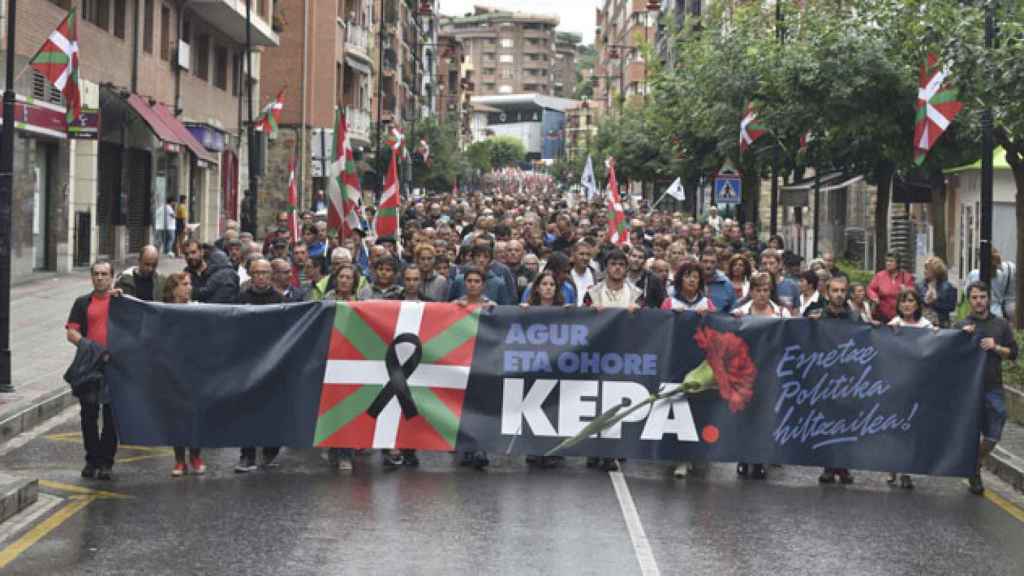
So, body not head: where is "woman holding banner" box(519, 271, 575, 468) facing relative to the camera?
toward the camera

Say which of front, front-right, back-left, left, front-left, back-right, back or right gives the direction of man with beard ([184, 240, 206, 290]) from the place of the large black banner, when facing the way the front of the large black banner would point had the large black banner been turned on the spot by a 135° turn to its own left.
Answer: left

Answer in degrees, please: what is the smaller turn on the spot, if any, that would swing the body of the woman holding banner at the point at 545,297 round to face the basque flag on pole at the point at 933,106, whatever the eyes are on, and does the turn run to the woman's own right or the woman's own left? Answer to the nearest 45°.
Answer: approximately 135° to the woman's own left

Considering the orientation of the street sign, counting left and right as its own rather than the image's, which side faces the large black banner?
front

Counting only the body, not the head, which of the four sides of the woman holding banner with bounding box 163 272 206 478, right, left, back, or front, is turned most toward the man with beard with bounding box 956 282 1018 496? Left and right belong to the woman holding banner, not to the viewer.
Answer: left

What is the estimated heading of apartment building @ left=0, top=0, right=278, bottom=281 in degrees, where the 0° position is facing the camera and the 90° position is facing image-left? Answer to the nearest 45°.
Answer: approximately 315°

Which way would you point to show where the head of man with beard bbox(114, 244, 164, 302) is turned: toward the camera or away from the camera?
toward the camera

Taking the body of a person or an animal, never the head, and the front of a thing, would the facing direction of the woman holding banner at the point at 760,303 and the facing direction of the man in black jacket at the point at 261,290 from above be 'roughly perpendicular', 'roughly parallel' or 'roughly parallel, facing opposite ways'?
roughly parallel

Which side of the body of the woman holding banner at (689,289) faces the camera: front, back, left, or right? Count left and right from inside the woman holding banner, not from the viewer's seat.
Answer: front

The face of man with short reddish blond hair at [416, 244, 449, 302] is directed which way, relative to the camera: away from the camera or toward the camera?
toward the camera

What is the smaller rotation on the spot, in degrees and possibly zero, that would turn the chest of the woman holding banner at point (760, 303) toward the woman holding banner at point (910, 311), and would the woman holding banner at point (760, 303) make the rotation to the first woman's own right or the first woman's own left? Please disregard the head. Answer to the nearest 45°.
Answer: approximately 90° to the first woman's own left
